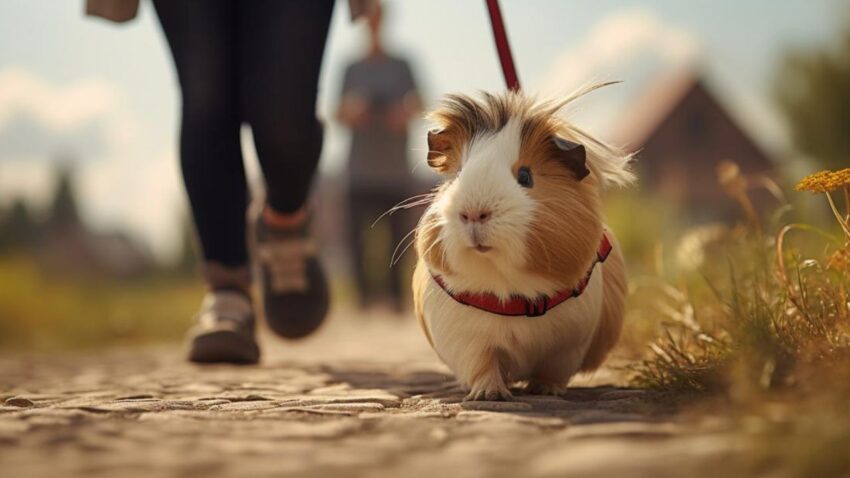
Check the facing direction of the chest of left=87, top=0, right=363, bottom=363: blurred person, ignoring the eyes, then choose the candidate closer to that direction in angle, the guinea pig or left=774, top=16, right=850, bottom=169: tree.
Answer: the guinea pig

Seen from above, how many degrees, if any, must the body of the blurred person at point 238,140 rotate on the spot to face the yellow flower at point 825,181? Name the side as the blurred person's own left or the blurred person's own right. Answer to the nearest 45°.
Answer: approximately 45° to the blurred person's own left

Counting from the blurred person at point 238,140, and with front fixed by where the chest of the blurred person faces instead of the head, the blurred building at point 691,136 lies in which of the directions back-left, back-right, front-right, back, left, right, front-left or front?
back-left

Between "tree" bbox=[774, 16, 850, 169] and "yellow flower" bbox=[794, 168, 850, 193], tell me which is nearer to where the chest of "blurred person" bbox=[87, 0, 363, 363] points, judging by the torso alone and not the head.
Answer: the yellow flower

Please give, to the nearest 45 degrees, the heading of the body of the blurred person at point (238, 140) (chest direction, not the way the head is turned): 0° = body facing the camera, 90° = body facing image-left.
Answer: approximately 0°

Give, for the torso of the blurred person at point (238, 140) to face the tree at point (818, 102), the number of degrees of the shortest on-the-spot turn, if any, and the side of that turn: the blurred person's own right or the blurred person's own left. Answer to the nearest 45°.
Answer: approximately 135° to the blurred person's own left

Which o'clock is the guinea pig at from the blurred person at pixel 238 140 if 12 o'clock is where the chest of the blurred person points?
The guinea pig is roughly at 11 o'clock from the blurred person.

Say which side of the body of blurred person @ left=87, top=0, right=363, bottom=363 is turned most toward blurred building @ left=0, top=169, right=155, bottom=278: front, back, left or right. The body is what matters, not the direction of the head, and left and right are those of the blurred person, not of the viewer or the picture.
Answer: back
